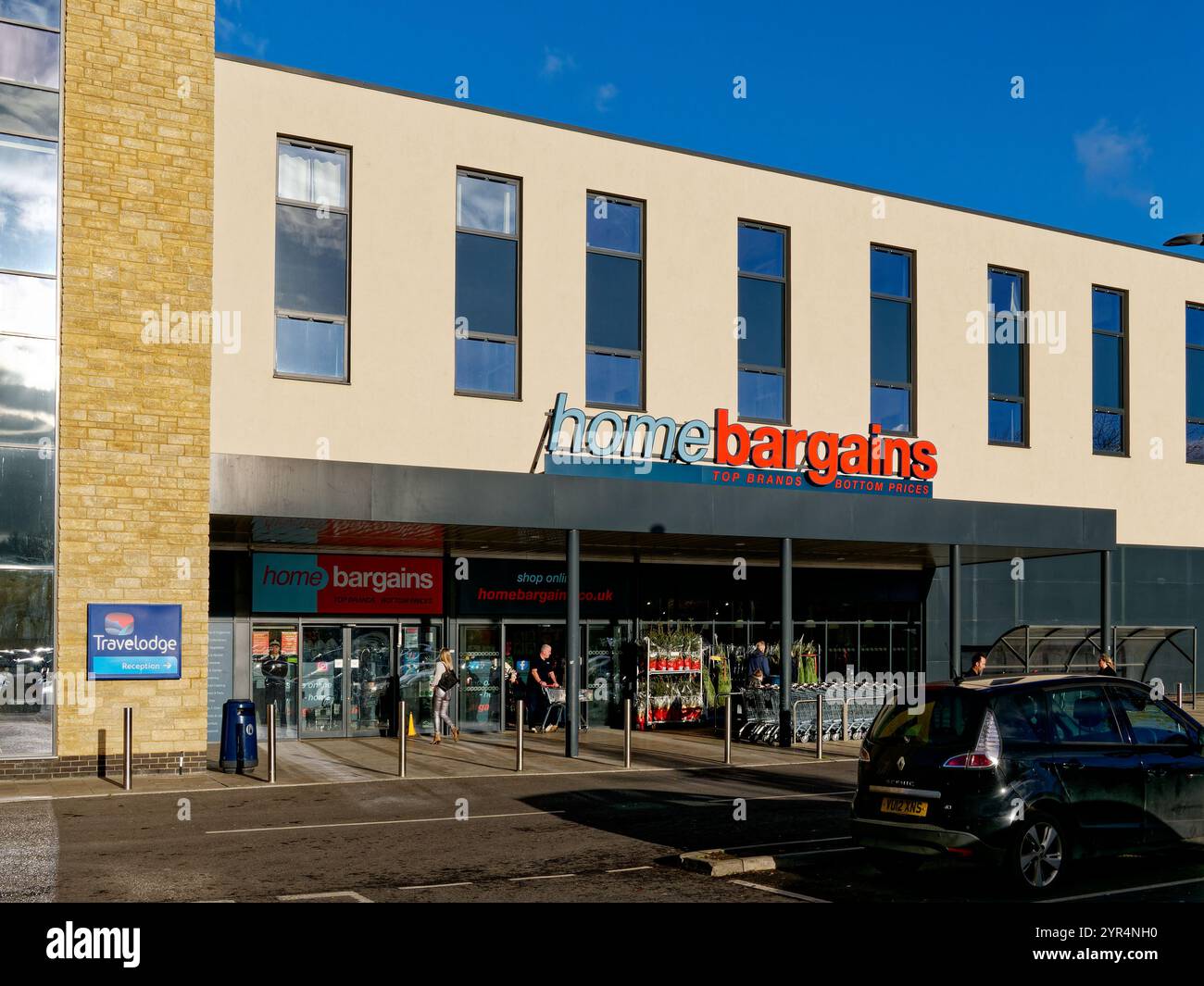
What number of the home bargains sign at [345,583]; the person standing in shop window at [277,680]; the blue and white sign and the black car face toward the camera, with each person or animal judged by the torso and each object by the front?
3

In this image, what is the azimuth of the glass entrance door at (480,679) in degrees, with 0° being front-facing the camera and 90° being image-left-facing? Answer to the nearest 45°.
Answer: approximately 0°

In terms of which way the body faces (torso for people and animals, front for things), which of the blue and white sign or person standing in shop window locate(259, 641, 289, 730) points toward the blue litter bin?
the person standing in shop window

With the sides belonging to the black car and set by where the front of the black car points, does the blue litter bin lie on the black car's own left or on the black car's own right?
on the black car's own left

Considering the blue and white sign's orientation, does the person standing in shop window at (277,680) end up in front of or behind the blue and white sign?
behind
